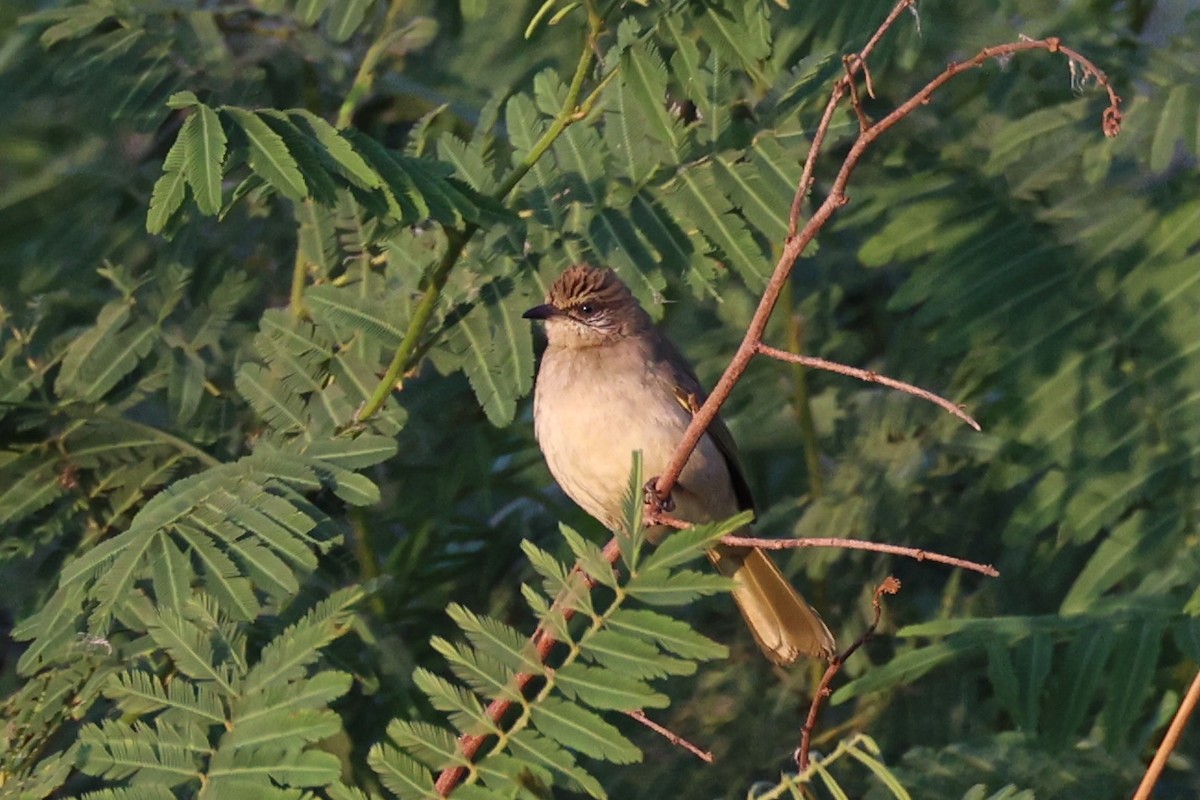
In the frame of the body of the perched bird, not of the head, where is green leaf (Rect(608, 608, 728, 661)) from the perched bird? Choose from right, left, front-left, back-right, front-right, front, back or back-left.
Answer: front-left

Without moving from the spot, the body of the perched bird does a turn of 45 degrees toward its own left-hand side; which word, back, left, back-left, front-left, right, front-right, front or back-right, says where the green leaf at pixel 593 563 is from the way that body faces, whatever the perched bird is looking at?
front

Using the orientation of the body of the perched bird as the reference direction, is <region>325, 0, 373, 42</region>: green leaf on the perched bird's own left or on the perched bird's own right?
on the perched bird's own right

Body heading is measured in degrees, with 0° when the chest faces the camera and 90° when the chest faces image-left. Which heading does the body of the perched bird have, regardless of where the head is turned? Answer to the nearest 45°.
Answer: approximately 45°

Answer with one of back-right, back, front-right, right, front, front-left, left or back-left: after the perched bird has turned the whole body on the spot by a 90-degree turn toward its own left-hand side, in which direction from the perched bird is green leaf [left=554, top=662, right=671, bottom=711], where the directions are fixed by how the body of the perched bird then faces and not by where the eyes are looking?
front-right

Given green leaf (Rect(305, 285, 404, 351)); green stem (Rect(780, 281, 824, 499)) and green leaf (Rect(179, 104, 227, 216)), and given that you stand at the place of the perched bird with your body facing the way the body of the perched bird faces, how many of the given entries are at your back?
1

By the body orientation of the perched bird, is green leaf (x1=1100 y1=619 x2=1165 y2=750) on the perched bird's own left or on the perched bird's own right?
on the perched bird's own left

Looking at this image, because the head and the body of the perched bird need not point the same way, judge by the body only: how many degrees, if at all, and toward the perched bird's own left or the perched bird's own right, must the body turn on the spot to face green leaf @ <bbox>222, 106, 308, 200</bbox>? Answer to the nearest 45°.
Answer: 0° — it already faces it

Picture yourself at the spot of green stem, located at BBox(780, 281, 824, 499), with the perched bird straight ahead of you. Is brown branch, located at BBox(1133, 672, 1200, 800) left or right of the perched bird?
left

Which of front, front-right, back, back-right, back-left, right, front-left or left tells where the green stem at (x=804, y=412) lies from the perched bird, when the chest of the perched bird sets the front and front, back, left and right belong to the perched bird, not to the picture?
back
